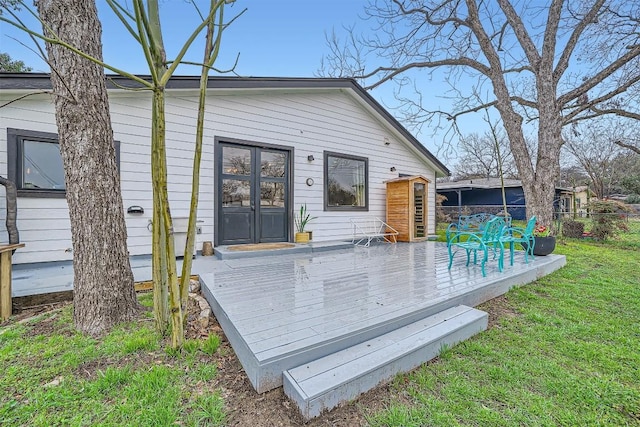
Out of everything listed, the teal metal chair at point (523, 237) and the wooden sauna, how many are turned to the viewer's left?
1

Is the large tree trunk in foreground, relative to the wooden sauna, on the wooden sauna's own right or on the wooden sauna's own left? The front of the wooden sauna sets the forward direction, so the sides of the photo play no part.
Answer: on the wooden sauna's own right

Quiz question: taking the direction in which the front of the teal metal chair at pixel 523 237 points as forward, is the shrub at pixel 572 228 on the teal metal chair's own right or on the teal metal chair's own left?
on the teal metal chair's own right

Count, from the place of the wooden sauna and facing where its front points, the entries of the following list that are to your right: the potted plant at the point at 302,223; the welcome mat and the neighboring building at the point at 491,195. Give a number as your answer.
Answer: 2

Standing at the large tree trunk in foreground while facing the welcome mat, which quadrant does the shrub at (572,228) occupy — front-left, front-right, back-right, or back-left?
front-right

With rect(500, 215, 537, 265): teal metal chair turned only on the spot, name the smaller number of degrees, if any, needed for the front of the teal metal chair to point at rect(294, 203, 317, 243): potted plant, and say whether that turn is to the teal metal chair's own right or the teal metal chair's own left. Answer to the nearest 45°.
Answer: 0° — it already faces it

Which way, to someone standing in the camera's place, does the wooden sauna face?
facing the viewer and to the right of the viewer

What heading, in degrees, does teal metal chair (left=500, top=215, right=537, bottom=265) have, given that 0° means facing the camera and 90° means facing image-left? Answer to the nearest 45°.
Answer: approximately 90°

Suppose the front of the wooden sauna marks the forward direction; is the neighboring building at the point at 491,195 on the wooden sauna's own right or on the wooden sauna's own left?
on the wooden sauna's own left

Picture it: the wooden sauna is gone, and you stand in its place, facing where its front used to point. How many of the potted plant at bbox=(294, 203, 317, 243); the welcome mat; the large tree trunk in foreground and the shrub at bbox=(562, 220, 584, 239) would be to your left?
1

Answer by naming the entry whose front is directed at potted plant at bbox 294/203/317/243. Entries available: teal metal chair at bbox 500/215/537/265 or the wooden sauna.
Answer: the teal metal chair

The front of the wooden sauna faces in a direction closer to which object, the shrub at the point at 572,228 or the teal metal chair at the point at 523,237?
the teal metal chair

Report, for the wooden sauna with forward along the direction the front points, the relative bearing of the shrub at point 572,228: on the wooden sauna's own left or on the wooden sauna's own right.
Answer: on the wooden sauna's own left

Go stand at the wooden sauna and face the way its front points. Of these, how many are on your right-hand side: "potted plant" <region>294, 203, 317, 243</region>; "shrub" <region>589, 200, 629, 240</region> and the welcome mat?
2

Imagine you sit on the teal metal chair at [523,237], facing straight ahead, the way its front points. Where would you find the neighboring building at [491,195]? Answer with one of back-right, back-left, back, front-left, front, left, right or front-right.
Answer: right

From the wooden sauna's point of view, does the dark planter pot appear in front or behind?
in front
